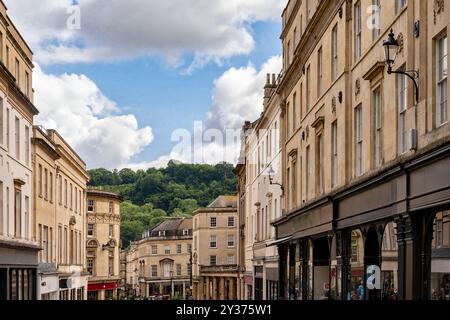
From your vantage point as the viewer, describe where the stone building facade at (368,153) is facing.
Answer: facing the viewer and to the left of the viewer
